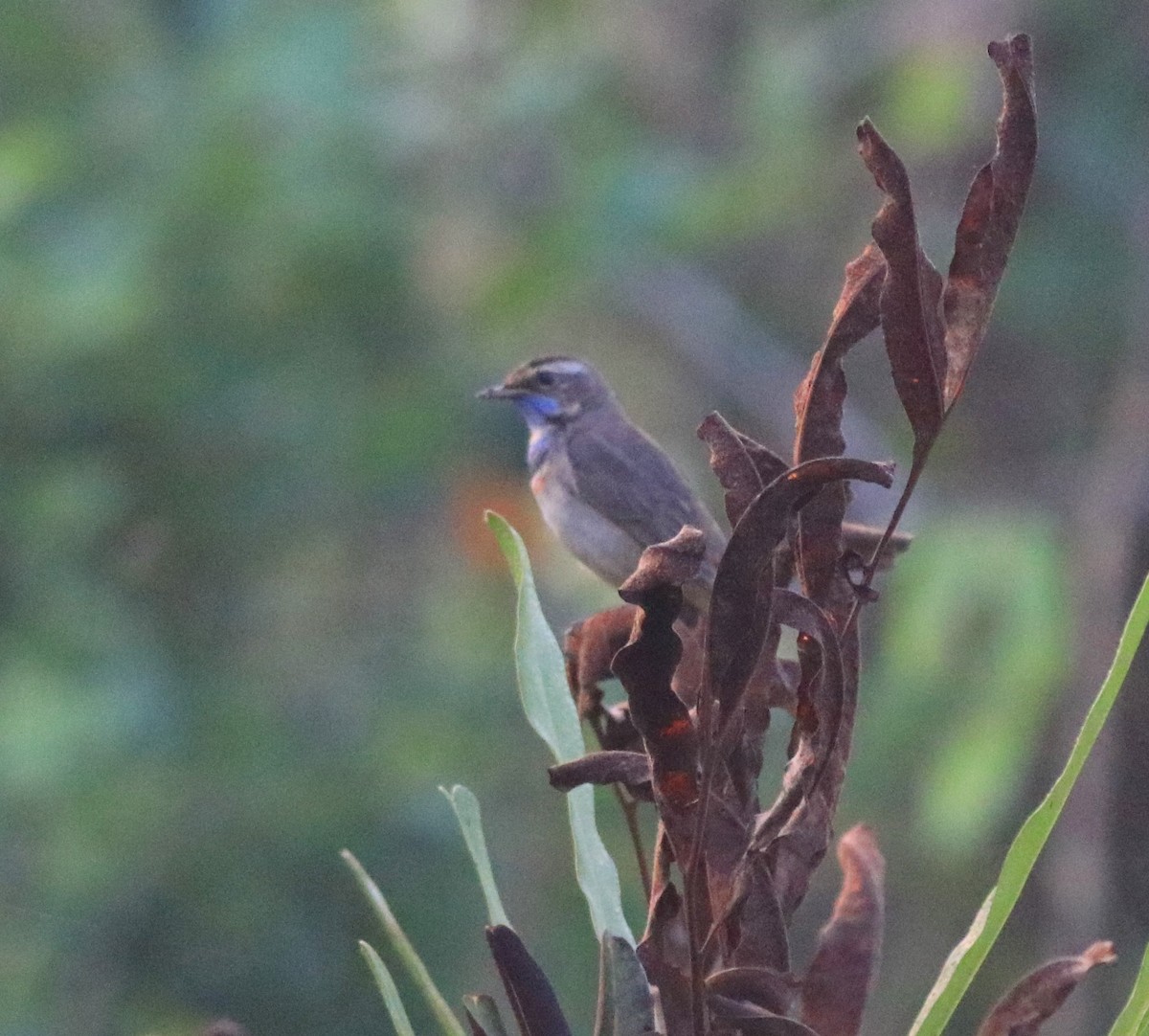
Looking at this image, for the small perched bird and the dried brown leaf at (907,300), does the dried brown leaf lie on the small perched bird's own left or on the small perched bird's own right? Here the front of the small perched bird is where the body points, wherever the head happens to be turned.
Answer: on the small perched bird's own left

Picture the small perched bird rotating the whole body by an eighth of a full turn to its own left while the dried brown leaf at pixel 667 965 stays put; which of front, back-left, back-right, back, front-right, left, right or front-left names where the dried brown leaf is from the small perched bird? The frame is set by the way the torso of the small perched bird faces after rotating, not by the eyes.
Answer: front-left

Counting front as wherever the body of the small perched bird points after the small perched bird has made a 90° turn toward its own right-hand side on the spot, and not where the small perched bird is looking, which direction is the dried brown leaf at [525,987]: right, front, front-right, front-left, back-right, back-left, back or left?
back

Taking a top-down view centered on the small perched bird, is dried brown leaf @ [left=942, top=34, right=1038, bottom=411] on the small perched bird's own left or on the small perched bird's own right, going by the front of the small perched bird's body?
on the small perched bird's own left

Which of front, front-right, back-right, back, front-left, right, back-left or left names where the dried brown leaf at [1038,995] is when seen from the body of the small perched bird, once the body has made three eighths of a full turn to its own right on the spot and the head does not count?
back-right

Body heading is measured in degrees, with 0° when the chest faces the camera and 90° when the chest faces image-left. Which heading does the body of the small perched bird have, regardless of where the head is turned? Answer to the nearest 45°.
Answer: approximately 90°

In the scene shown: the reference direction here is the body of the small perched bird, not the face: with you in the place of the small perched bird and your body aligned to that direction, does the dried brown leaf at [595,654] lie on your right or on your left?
on your left

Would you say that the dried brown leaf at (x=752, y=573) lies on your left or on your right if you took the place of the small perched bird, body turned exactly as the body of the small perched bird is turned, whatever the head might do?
on your left
